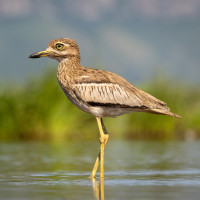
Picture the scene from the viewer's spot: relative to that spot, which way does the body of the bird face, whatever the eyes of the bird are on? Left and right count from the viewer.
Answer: facing to the left of the viewer
